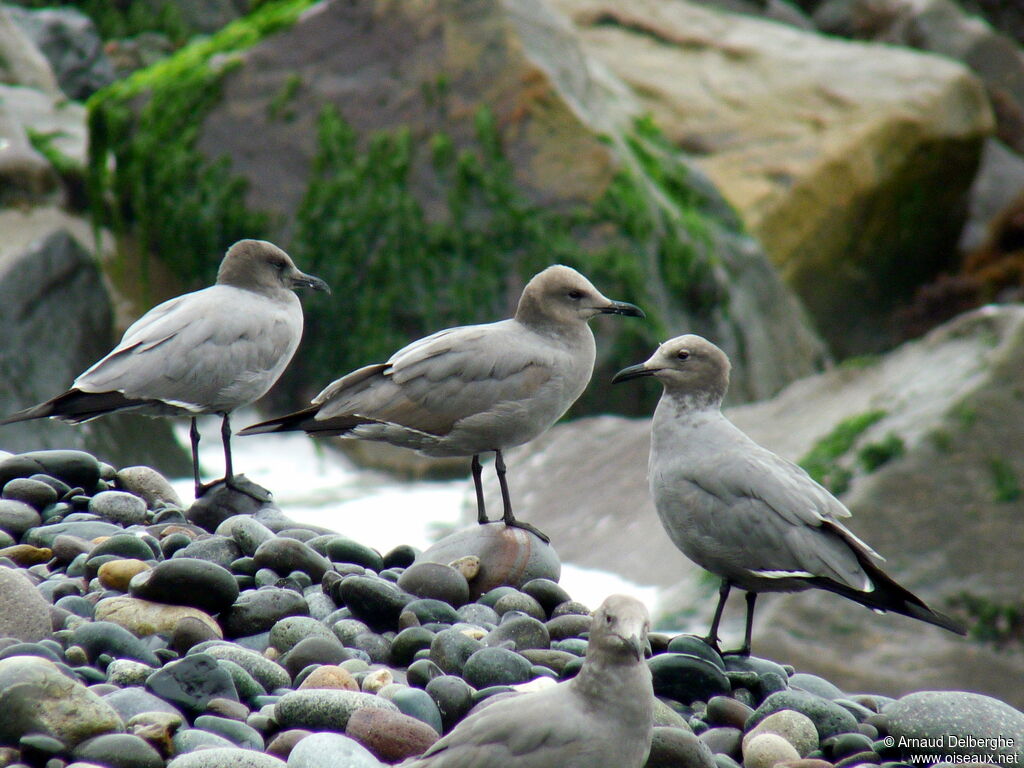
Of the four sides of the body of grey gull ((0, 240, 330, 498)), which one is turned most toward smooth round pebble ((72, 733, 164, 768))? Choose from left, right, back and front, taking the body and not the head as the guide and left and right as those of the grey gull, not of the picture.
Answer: right

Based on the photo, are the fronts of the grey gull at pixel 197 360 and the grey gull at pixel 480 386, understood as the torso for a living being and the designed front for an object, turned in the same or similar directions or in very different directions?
same or similar directions

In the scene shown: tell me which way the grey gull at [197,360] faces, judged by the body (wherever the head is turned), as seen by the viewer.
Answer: to the viewer's right

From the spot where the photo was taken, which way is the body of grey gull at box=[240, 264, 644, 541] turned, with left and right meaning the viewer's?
facing to the right of the viewer

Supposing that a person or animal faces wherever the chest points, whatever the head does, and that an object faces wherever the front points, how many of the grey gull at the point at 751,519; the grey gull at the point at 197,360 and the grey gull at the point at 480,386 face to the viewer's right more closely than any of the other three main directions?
2

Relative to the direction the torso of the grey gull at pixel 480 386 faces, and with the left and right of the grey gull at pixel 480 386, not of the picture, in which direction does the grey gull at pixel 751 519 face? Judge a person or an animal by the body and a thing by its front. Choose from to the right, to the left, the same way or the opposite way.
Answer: the opposite way

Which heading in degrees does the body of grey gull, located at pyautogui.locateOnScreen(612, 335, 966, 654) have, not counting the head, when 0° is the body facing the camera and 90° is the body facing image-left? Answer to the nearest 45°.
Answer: approximately 90°

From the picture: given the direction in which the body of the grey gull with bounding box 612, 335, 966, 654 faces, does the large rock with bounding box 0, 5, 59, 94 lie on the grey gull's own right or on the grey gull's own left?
on the grey gull's own right

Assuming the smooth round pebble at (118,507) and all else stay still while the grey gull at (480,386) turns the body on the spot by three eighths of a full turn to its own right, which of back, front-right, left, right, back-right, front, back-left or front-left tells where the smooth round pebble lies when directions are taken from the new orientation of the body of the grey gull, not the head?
front-right

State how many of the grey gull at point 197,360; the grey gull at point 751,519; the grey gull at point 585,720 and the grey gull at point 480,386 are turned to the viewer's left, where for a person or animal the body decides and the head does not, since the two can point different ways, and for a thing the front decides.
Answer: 1

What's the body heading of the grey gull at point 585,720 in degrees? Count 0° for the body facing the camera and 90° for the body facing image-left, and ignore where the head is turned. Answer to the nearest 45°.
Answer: approximately 315°
